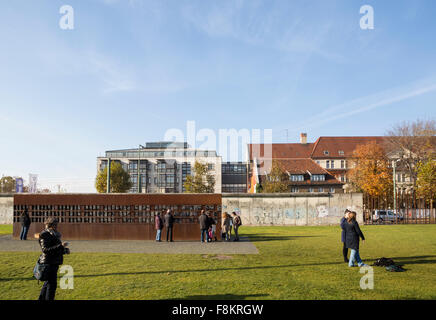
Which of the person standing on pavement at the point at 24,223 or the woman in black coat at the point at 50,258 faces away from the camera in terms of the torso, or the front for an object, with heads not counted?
the person standing on pavement

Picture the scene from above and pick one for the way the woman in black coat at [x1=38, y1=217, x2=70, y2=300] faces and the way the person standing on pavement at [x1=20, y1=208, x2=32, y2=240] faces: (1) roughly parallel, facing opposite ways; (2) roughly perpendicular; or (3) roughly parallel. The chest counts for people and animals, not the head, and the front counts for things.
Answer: roughly perpendicular

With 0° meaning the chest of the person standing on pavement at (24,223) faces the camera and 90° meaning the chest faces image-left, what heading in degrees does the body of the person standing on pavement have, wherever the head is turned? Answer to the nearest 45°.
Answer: approximately 180°

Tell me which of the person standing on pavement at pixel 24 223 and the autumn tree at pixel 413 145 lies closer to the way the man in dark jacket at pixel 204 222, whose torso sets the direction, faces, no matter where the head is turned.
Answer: the autumn tree

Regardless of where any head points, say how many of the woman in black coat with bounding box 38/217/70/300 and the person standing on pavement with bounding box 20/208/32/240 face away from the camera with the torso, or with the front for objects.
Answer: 1

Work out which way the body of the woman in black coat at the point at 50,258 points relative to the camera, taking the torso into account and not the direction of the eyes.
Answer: to the viewer's right

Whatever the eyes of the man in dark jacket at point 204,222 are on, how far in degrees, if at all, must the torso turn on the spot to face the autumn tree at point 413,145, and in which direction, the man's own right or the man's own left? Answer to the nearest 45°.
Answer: approximately 45° to the man's own right

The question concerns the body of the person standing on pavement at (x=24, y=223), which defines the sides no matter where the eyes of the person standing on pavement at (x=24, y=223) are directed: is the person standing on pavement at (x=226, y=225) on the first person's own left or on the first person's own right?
on the first person's own right

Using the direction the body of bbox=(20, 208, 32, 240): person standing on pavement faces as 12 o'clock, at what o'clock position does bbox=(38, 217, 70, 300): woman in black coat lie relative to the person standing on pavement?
The woman in black coat is roughly at 6 o'clock from the person standing on pavement.

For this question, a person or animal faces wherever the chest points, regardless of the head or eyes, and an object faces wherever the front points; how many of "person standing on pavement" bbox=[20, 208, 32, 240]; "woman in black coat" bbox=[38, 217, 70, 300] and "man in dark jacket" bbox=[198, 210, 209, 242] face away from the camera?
2

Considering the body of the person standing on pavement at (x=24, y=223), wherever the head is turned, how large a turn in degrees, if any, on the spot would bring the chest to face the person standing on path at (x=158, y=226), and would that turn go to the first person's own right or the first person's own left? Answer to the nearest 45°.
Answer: approximately 135° to the first person's own right

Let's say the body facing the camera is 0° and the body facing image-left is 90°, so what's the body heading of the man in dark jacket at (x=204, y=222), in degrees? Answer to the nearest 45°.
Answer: approximately 180°
